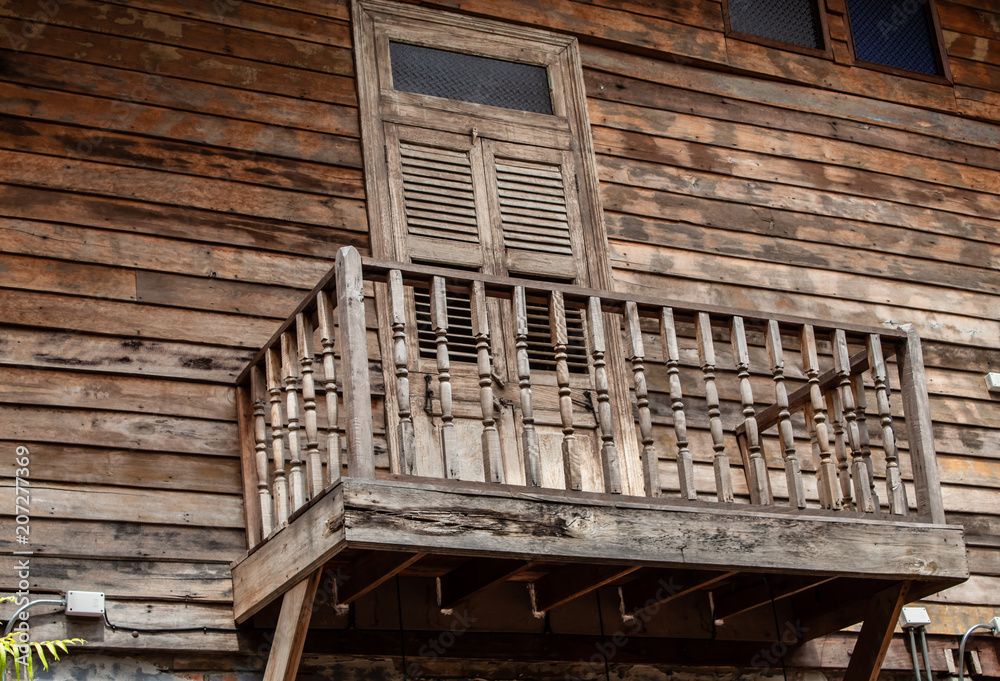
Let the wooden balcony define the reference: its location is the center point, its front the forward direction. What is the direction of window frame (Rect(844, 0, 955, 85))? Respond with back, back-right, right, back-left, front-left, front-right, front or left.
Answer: left

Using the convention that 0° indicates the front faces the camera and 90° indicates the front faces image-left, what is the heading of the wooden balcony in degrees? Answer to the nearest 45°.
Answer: approximately 315°

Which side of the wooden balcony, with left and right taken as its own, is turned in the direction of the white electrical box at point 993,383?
left

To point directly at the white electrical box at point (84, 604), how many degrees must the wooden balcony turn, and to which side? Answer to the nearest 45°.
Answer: approximately 135° to its right

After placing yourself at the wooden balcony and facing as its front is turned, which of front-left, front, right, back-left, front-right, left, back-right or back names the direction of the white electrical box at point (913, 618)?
left
